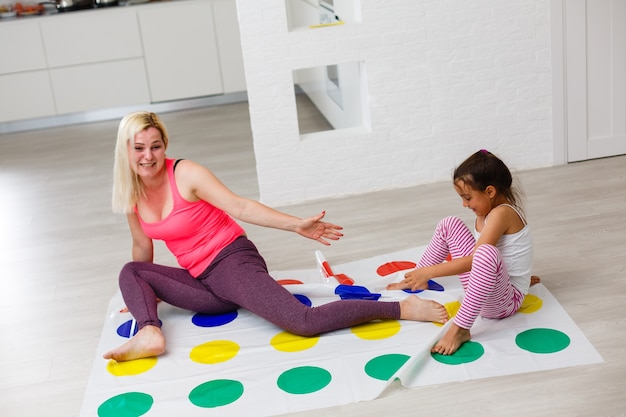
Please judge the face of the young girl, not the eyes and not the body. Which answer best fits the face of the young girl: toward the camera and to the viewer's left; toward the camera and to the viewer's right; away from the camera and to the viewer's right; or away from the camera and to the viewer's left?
toward the camera and to the viewer's left

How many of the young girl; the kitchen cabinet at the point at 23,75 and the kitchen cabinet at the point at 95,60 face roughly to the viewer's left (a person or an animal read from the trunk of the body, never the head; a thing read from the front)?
1

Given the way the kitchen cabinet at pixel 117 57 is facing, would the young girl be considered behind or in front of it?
in front

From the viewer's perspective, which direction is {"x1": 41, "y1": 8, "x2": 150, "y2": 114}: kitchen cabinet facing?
toward the camera

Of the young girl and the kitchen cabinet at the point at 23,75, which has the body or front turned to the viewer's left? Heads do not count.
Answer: the young girl

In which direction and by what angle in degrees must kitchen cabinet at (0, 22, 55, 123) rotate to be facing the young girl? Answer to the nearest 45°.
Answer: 0° — it already faces them

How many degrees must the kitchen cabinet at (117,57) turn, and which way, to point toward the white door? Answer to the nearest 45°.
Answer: approximately 45° to its left

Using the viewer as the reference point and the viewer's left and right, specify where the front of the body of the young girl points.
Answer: facing to the left of the viewer

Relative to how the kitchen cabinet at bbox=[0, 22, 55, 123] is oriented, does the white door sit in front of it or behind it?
in front

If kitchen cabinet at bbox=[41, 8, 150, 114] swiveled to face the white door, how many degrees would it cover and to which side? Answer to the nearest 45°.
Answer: approximately 45° to its left

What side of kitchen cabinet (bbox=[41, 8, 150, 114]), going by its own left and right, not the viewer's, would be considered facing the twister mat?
front

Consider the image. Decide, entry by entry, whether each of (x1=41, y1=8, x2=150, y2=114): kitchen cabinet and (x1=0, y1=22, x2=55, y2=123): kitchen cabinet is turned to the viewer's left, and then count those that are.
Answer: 0

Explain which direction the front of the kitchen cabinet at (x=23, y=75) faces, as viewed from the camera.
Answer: facing the viewer

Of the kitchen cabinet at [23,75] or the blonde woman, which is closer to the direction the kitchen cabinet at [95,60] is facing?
the blonde woman

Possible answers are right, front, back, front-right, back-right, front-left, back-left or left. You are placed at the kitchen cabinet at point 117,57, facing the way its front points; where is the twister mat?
front

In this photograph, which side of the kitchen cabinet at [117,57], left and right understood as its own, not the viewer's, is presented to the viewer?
front
